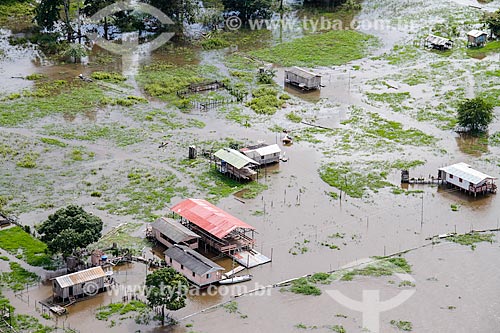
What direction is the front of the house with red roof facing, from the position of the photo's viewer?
facing the viewer and to the right of the viewer

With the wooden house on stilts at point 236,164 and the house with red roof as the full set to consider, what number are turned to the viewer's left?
0

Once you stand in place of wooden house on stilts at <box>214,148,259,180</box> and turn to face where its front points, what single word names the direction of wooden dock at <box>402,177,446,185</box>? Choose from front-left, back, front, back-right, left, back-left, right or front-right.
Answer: front-left

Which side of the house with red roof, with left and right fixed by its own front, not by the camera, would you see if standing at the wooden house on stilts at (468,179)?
left

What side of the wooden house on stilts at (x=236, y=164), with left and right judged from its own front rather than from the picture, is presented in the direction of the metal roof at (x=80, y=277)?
right

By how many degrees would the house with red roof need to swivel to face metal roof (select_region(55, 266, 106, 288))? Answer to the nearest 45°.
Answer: approximately 90° to its right

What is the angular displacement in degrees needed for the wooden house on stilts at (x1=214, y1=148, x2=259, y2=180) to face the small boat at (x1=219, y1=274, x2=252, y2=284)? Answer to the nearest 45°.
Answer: approximately 45° to its right

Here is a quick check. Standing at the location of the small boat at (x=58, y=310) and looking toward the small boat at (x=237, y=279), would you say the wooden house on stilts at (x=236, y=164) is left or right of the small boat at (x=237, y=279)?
left

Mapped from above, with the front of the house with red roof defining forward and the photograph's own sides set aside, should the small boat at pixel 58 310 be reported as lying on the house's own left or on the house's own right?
on the house's own right

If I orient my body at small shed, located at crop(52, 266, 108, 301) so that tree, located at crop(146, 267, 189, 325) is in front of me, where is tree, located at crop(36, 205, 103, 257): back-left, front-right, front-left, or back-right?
back-left

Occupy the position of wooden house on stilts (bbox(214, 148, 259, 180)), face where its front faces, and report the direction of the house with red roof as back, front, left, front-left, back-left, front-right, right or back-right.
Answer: front-right

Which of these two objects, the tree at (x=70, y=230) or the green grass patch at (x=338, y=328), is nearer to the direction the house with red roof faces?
the green grass patch
